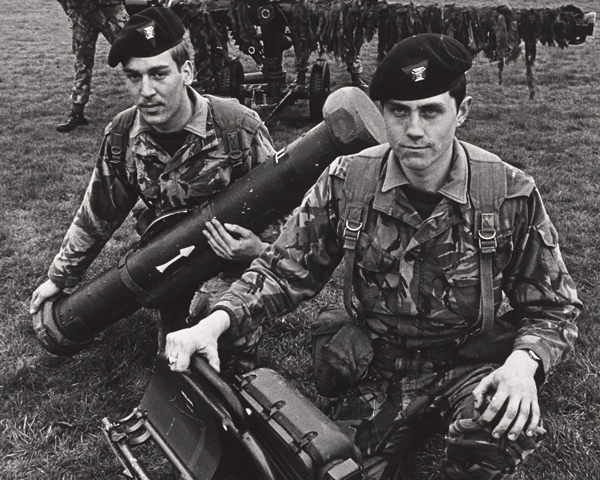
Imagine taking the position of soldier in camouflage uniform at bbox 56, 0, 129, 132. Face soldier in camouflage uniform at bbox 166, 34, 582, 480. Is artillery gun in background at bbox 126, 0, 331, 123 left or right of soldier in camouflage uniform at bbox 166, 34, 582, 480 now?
left

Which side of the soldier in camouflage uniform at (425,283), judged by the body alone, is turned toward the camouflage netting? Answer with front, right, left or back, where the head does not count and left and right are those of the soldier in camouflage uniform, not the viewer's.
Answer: back

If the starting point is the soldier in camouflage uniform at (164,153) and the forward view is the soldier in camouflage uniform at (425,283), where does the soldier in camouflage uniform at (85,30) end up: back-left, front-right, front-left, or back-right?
back-left

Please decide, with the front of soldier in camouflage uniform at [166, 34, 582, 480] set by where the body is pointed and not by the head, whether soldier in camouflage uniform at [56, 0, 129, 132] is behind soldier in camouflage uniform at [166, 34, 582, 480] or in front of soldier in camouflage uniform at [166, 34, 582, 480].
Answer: behind

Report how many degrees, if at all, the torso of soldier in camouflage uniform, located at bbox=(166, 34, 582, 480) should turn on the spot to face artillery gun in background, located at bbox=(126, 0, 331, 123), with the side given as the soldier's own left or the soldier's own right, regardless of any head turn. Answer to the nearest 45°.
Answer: approximately 180°

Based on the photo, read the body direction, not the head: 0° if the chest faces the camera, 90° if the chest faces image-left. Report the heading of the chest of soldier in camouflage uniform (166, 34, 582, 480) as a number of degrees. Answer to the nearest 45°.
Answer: approximately 0°

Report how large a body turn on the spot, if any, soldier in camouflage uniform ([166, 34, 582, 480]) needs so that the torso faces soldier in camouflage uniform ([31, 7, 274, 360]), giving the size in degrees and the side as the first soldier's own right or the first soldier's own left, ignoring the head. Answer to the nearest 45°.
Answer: approximately 135° to the first soldier's own right
